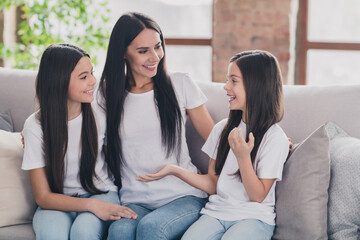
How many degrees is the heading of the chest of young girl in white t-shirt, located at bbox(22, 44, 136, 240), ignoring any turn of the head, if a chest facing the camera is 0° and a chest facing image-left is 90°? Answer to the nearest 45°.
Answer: approximately 315°

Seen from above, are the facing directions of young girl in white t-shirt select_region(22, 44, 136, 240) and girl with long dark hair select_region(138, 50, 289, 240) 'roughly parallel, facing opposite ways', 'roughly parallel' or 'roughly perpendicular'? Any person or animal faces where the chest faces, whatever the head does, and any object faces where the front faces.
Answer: roughly perpendicular

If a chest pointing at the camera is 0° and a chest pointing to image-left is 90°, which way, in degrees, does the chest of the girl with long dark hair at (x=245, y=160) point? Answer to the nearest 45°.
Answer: approximately 45°

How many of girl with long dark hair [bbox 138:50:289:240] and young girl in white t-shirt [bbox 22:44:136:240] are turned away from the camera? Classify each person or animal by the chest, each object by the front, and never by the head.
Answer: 0

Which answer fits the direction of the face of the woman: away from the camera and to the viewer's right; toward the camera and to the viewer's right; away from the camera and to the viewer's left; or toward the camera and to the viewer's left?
toward the camera and to the viewer's right

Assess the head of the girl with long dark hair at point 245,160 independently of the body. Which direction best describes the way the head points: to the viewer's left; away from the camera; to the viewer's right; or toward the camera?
to the viewer's left
